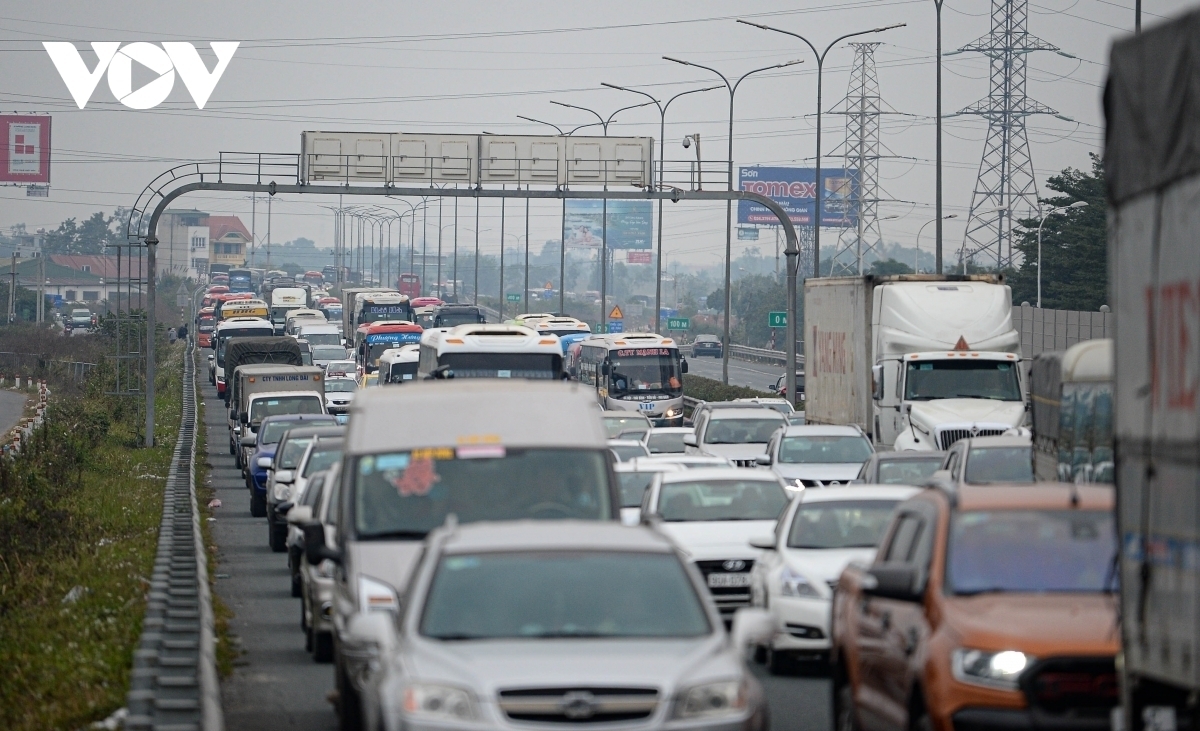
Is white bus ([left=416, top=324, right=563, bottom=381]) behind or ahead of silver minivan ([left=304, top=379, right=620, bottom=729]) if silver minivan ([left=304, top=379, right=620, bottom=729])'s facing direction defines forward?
behind

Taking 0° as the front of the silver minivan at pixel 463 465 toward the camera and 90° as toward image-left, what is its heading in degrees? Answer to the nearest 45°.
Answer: approximately 0°

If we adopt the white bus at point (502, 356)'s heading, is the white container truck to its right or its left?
on its left

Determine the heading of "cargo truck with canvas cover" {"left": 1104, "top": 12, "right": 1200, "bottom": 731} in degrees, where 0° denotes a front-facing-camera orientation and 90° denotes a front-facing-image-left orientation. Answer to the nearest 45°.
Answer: approximately 315°

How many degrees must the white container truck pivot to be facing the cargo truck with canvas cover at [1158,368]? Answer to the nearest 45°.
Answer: approximately 45° to its right

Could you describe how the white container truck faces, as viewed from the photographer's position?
facing the viewer and to the right of the viewer

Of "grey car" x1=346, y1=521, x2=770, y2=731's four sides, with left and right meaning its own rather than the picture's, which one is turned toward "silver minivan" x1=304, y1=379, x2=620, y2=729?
back

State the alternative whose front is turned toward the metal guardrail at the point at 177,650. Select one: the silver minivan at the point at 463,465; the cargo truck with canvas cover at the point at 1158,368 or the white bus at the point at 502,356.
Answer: the white bus

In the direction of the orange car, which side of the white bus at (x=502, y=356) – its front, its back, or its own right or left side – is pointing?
front

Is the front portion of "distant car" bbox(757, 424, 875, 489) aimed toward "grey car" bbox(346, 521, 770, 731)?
yes

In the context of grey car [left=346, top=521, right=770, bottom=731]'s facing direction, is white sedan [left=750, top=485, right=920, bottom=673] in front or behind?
behind
